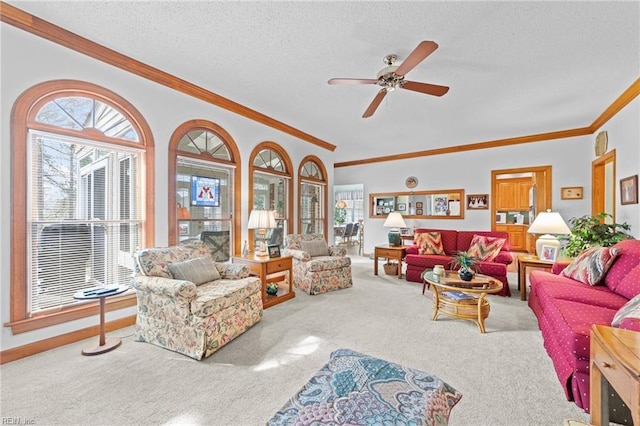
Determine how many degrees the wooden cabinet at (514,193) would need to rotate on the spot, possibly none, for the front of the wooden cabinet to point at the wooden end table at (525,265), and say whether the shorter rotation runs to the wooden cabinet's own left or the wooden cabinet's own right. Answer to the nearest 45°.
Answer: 0° — it already faces it

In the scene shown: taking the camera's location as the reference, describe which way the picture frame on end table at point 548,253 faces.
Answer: facing the viewer

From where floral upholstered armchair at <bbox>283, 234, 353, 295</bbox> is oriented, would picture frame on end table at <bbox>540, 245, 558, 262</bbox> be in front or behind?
in front

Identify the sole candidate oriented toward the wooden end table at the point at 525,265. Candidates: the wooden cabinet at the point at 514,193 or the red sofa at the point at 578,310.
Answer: the wooden cabinet

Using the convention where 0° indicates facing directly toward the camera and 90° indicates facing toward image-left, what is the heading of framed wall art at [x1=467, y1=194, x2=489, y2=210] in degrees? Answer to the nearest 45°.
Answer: approximately 0°

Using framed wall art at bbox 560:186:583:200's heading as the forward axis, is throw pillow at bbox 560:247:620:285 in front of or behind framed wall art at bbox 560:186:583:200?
in front

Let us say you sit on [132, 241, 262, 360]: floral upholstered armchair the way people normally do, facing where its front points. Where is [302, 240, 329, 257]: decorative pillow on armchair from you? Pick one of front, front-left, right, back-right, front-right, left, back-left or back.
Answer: left

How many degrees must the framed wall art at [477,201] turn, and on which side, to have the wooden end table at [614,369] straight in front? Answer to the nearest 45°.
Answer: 0° — it already faces it

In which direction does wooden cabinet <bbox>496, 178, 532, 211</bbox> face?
toward the camera

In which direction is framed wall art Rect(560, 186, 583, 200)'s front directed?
toward the camera

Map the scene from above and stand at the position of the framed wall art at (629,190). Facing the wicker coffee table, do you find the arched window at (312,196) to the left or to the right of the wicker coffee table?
right

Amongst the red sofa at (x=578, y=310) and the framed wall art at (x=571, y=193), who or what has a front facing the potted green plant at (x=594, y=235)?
the framed wall art

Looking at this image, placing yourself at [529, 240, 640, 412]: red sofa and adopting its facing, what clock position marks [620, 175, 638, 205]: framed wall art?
The framed wall art is roughly at 5 o'clock from the red sofa.
